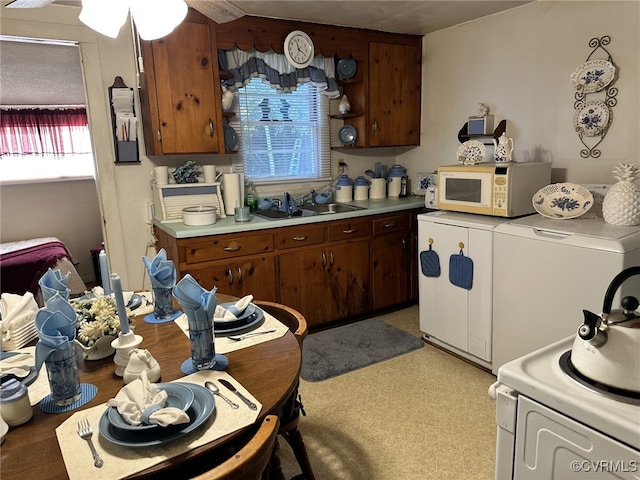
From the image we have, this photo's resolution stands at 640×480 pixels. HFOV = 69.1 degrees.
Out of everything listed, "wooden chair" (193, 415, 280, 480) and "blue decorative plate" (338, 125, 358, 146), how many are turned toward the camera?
1

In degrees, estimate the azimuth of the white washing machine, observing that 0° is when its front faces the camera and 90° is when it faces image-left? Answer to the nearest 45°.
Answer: approximately 45°

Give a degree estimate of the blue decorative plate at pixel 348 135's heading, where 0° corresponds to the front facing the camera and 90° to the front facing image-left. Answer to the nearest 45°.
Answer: approximately 0°

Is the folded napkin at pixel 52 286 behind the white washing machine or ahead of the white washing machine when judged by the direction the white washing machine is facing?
ahead

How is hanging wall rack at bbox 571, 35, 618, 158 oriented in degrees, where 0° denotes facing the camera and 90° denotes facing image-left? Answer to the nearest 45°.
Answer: approximately 45°

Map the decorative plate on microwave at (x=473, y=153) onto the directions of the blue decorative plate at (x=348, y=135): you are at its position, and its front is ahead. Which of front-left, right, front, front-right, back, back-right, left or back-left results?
front-left

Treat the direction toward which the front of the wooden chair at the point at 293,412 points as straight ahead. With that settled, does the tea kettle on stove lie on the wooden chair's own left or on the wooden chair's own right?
on the wooden chair's own left

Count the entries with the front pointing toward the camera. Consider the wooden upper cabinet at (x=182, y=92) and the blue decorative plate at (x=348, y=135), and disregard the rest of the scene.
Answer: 2

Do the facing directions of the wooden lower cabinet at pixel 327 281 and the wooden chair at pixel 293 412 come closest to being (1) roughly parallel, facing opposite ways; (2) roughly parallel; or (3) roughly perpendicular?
roughly perpendicular

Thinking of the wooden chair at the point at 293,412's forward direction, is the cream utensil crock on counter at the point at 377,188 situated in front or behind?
behind

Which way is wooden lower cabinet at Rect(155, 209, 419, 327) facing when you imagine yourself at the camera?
facing the viewer and to the right of the viewer
